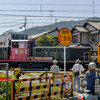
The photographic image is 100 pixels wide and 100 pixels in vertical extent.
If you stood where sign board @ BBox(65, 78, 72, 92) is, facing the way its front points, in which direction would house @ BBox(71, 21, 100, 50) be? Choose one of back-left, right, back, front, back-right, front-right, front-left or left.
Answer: back

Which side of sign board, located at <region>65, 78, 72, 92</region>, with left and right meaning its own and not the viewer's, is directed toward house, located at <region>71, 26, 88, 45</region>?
back

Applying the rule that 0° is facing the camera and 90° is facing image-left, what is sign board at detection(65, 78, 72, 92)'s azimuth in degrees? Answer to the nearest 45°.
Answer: approximately 0°

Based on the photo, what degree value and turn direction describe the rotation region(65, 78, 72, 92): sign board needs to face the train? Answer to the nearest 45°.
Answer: approximately 180°
